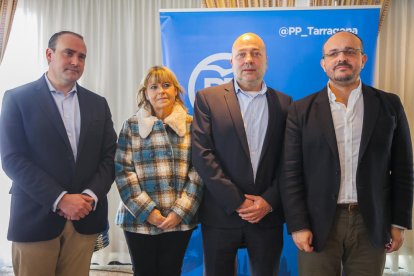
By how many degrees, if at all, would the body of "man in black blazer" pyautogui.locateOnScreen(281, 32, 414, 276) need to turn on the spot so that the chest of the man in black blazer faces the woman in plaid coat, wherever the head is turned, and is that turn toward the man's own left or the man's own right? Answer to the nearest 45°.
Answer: approximately 90° to the man's own right

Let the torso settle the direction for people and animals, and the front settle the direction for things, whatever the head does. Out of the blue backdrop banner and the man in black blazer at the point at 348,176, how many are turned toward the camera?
2

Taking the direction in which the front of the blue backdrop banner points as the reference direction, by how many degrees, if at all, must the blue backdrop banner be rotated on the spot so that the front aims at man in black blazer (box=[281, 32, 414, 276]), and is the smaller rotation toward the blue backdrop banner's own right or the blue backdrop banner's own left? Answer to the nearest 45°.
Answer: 0° — it already faces them

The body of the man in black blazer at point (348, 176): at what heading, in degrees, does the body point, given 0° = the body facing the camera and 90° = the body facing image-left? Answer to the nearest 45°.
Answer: approximately 0°

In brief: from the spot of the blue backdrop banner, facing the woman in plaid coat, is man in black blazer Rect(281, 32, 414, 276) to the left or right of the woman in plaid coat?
left

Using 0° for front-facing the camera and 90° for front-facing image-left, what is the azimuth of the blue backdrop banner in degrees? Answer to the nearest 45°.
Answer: approximately 0°

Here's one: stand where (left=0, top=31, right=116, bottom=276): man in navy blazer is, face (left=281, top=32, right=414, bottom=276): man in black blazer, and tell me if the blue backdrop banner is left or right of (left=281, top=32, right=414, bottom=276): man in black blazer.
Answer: left

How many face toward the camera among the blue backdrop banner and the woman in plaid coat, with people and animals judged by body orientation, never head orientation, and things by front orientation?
2
